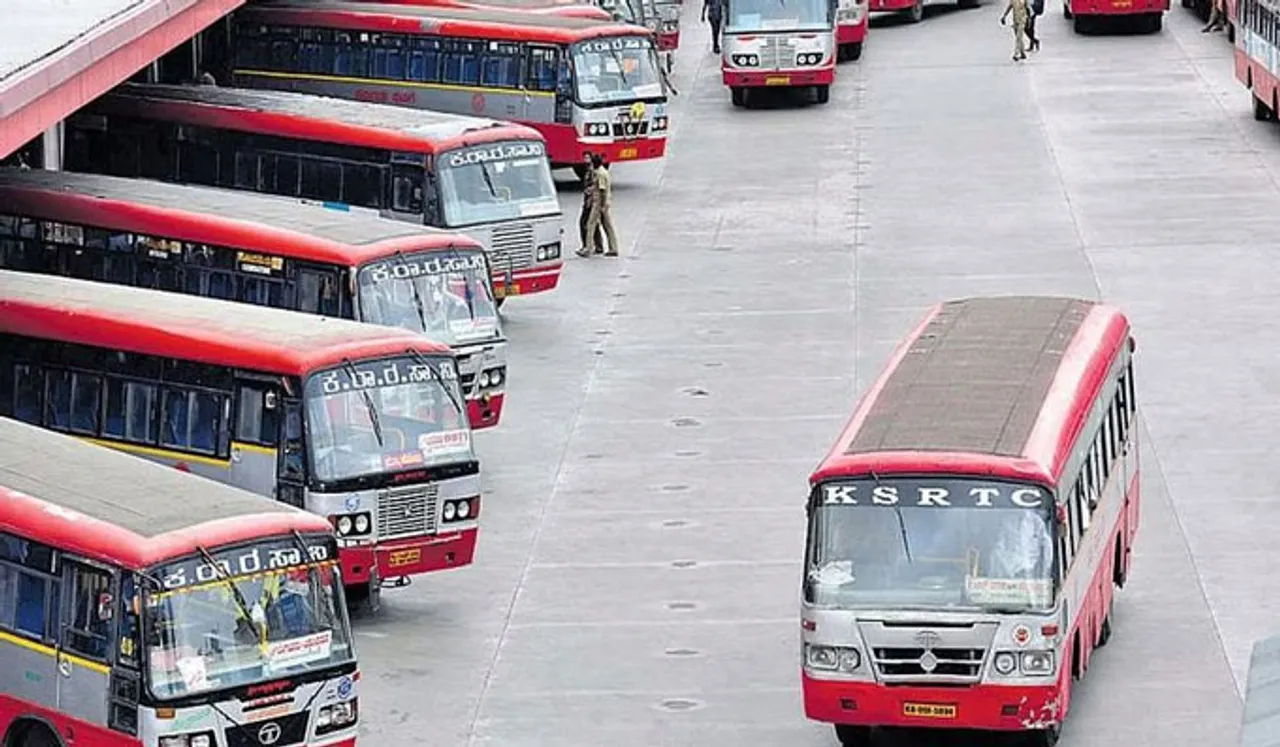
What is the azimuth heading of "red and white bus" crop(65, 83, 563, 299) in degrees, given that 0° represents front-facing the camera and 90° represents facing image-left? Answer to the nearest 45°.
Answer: approximately 315°

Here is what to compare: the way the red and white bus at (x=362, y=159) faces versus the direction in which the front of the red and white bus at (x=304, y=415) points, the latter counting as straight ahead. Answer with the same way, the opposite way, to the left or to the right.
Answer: the same way

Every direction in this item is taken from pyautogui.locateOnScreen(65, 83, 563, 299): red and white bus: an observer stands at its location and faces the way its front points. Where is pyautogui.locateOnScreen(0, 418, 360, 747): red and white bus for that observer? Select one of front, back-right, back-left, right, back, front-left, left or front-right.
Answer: front-right

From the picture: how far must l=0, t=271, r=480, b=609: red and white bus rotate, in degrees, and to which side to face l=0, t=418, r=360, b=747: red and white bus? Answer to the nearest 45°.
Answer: approximately 45° to its right

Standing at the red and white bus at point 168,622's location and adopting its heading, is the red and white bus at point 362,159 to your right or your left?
on your left

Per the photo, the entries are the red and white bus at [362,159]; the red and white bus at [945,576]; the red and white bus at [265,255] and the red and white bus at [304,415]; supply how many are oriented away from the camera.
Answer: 0

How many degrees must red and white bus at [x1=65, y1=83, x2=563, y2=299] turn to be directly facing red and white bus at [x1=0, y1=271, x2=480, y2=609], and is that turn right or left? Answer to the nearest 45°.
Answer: approximately 45° to its right

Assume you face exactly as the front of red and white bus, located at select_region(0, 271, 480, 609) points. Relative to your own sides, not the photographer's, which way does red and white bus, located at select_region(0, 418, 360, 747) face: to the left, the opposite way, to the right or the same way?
the same way

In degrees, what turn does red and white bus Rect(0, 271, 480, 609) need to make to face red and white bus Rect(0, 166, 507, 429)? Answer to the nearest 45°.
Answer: approximately 135° to its left

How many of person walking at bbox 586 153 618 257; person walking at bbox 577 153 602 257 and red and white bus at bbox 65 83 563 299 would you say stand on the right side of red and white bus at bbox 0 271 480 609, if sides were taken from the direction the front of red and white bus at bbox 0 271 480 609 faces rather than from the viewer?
0

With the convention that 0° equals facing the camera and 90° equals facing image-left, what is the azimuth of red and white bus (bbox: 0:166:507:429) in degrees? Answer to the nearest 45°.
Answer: approximately 315°

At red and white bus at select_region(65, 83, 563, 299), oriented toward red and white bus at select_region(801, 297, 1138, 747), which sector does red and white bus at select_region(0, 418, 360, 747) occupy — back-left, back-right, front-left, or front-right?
front-right

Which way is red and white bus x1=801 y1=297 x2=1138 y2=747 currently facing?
toward the camera

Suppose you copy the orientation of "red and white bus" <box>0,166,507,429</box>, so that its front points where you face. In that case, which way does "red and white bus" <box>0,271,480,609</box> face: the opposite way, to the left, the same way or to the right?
the same way

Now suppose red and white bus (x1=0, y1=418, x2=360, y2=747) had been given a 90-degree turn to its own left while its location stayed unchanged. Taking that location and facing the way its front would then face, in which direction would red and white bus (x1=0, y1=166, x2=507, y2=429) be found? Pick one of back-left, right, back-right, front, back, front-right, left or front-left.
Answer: front-left

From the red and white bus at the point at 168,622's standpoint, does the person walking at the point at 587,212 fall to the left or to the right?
on its left

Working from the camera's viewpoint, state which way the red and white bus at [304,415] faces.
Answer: facing the viewer and to the right of the viewer

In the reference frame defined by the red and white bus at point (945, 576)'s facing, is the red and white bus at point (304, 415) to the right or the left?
on its right

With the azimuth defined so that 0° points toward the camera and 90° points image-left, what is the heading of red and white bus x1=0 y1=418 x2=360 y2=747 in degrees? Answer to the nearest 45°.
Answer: approximately 315°

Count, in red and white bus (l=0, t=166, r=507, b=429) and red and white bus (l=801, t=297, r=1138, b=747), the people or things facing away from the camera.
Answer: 0

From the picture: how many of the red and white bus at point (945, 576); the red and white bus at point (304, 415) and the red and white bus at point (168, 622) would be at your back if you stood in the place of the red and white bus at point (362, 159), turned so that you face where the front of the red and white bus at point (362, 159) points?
0
